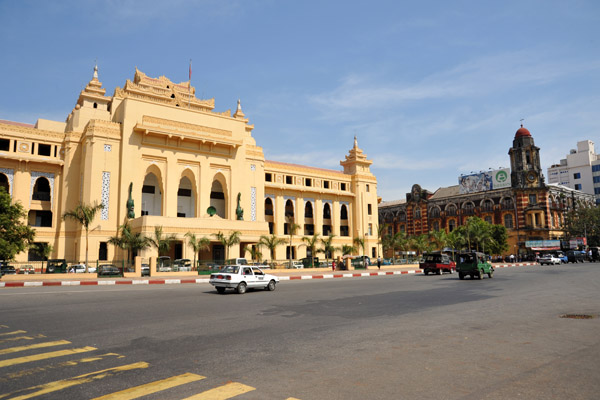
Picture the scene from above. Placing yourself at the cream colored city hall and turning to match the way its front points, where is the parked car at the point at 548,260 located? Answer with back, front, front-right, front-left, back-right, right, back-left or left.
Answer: front-left

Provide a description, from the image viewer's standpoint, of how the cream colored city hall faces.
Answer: facing the viewer and to the right of the viewer

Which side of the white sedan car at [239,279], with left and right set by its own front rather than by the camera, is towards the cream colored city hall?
left

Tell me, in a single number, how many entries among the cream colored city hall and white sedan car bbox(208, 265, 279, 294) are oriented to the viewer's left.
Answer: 0

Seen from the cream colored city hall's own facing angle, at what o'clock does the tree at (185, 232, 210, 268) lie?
The tree is roughly at 12 o'clock from the cream colored city hall.

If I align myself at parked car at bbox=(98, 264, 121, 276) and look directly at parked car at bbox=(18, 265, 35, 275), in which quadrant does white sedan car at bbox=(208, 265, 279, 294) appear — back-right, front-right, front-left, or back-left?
back-left

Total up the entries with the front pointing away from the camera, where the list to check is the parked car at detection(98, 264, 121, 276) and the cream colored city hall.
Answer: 0

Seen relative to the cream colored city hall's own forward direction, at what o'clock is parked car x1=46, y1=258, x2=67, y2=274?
The parked car is roughly at 2 o'clock from the cream colored city hall.

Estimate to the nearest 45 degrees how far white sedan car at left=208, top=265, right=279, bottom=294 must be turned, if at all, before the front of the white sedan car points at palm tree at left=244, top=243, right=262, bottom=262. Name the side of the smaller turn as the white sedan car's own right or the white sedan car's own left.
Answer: approximately 45° to the white sedan car's own left

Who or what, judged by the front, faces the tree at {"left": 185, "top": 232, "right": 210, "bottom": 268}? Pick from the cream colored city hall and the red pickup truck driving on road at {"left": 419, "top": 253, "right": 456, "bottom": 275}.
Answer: the cream colored city hall
